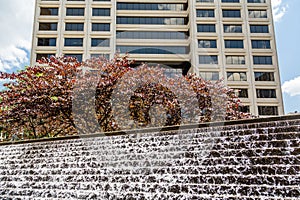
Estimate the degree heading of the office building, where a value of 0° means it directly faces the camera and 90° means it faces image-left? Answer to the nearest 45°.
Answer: approximately 0°
